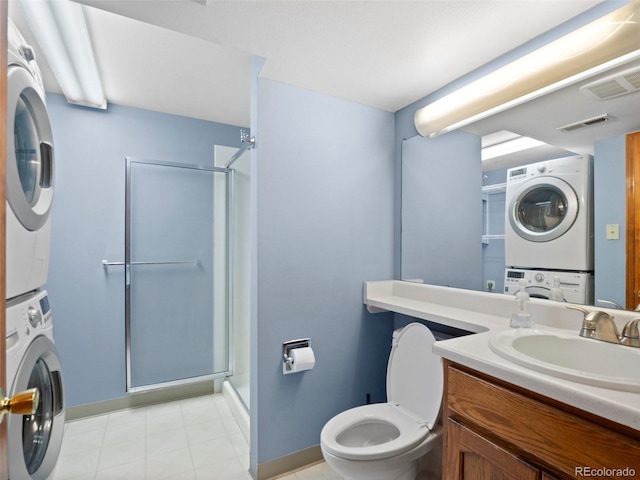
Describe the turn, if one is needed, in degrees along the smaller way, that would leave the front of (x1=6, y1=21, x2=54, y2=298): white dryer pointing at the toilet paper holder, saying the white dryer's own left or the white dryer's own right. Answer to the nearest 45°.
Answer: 0° — it already faces it

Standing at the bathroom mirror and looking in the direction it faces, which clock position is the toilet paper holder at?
The toilet paper holder is roughly at 1 o'clock from the bathroom mirror.

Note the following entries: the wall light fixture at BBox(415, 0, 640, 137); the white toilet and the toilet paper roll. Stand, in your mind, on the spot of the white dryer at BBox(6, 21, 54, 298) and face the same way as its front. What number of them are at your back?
0

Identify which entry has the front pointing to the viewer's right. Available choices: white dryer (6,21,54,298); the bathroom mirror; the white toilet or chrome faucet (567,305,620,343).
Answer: the white dryer

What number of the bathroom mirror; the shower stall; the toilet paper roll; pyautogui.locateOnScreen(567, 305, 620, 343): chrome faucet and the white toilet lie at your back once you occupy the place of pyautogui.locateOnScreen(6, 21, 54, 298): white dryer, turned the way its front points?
0

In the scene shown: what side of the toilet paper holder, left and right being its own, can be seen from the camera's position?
front

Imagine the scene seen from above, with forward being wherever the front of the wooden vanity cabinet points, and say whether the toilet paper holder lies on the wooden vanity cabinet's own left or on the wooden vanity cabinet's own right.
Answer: on the wooden vanity cabinet's own right

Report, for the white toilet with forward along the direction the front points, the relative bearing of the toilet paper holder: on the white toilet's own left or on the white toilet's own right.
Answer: on the white toilet's own right

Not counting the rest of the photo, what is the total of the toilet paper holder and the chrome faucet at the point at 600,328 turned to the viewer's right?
0

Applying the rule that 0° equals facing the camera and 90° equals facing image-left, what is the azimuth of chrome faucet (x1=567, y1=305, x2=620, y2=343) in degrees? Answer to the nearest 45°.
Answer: approximately 45°

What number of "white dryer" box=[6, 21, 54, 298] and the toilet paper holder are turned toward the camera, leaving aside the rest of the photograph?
1

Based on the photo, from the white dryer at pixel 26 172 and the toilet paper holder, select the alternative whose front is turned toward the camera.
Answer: the toilet paper holder

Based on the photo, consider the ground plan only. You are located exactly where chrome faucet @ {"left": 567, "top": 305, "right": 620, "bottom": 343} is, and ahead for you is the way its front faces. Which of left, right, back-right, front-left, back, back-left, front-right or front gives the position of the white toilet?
front-right

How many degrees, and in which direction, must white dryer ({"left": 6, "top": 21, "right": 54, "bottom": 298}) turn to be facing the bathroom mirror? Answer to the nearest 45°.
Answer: approximately 45° to its right

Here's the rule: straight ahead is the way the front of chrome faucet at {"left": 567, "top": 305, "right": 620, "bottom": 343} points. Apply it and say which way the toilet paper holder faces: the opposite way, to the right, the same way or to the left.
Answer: to the left

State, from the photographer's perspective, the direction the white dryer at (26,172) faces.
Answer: facing to the right of the viewer
